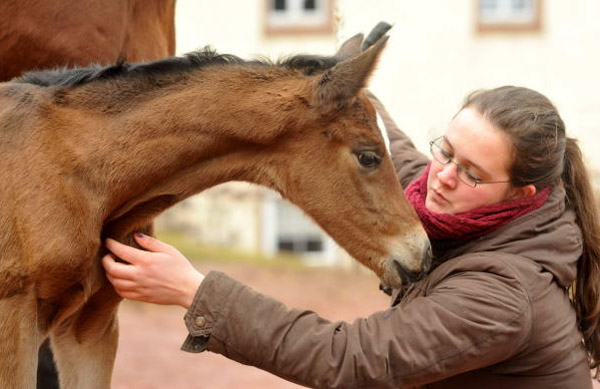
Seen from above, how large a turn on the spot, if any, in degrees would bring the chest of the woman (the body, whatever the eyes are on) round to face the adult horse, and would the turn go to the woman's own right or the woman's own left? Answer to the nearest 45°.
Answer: approximately 45° to the woman's own right

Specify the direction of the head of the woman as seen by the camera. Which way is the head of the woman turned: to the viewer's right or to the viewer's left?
to the viewer's left

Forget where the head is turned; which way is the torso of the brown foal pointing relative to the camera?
to the viewer's right

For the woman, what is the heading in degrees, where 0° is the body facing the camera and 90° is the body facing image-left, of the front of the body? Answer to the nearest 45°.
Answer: approximately 90°

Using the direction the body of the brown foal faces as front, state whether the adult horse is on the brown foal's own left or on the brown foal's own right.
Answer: on the brown foal's own left

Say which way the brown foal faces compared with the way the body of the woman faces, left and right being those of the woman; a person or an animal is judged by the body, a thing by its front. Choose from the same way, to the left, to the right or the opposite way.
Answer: the opposite way
